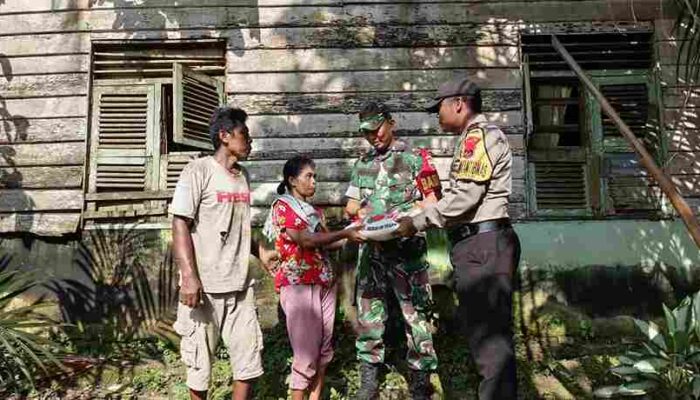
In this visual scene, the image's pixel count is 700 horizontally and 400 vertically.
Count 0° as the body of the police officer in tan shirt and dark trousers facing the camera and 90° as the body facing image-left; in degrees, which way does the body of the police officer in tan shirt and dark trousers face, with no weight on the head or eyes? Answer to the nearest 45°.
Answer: approximately 90°

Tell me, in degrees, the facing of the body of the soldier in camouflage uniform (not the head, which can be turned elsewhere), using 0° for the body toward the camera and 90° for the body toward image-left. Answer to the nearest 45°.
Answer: approximately 0°

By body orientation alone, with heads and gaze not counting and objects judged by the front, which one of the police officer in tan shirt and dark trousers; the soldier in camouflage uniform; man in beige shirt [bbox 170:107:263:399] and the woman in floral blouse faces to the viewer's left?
the police officer in tan shirt and dark trousers

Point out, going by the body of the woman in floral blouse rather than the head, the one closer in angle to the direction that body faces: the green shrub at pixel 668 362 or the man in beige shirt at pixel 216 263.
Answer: the green shrub

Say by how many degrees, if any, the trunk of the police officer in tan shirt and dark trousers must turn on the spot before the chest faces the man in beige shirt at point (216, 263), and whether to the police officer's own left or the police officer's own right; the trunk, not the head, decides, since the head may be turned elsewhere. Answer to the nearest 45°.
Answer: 0° — they already face them

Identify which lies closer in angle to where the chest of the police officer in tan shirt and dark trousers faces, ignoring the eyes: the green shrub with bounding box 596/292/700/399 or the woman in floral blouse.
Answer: the woman in floral blouse

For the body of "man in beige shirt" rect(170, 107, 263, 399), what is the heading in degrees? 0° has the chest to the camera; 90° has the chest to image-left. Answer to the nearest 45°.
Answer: approximately 315°

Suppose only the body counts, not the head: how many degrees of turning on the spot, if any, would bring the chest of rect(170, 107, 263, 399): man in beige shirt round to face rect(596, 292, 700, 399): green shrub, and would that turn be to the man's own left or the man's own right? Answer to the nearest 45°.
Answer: approximately 45° to the man's own left

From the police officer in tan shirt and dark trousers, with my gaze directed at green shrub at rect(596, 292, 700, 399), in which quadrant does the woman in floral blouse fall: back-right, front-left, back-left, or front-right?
back-left

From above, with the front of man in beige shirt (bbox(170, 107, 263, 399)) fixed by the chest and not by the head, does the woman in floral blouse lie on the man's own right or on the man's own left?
on the man's own left

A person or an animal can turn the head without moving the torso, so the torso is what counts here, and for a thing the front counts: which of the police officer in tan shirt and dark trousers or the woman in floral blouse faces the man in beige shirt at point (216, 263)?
the police officer in tan shirt and dark trousers
